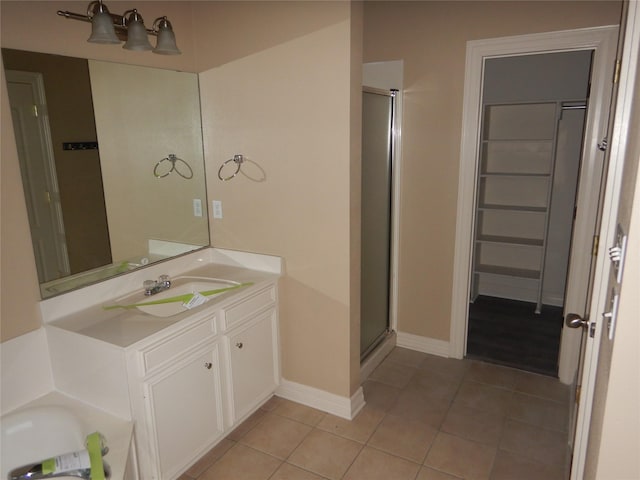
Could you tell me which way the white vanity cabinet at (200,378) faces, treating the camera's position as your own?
facing the viewer and to the right of the viewer

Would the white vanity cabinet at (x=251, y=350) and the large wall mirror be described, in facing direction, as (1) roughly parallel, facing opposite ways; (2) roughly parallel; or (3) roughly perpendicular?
roughly parallel

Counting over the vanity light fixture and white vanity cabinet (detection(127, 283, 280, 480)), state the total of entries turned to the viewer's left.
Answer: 0

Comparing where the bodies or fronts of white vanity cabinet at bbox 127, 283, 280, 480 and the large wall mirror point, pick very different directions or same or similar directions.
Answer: same or similar directions

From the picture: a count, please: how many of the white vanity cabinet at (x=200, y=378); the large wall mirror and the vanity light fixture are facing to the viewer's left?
0

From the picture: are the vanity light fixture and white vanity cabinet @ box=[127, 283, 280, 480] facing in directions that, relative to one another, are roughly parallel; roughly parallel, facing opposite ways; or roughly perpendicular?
roughly parallel

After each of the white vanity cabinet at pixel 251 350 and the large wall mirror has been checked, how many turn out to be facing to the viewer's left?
0
